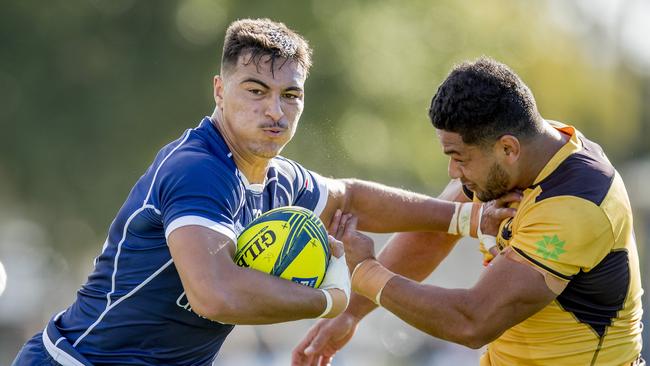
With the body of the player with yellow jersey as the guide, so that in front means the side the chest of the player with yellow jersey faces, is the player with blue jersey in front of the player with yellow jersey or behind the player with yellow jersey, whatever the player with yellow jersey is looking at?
in front

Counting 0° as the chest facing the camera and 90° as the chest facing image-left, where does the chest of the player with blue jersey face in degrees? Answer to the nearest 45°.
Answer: approximately 315°

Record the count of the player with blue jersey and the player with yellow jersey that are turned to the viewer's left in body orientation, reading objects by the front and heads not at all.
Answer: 1

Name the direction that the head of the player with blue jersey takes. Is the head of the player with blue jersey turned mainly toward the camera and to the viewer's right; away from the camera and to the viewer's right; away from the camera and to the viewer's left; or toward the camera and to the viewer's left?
toward the camera and to the viewer's right

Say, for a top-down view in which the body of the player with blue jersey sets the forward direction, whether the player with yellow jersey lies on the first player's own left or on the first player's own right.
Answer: on the first player's own left

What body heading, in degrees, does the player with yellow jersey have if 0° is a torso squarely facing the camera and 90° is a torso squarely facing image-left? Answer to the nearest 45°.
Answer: approximately 90°
